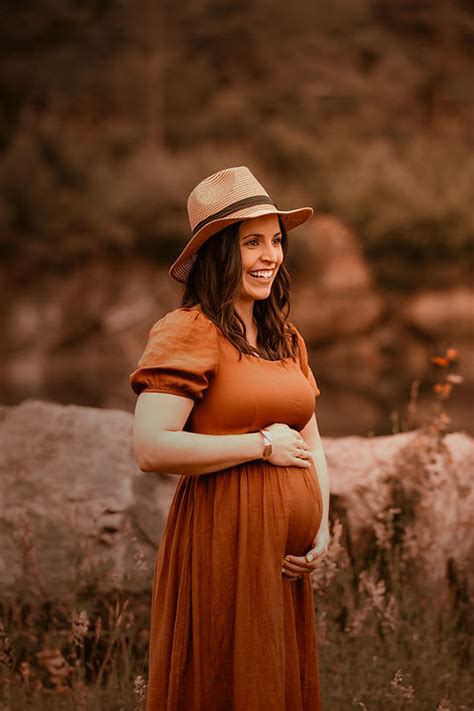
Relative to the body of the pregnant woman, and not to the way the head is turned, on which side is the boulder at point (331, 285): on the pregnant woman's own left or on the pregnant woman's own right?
on the pregnant woman's own left

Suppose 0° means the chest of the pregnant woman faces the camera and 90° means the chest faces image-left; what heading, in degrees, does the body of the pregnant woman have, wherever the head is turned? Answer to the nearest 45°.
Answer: approximately 315°

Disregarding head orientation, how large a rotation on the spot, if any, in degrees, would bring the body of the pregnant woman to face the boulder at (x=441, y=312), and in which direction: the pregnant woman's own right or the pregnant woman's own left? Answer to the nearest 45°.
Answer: approximately 135° to the pregnant woman's own left

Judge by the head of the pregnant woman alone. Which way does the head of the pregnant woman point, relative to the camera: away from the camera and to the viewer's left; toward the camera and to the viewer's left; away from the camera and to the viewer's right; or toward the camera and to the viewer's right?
toward the camera and to the viewer's right
